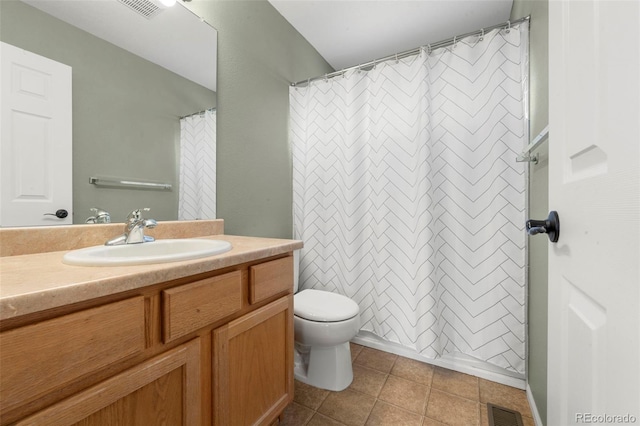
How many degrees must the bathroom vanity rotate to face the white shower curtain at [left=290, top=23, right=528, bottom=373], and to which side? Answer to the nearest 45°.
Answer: approximately 45° to its left

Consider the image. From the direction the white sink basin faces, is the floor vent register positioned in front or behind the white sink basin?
in front

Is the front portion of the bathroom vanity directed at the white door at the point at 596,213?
yes

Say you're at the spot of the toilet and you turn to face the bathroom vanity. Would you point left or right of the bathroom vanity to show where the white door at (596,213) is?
left

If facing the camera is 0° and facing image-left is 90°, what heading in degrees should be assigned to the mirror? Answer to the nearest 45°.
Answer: approximately 315°

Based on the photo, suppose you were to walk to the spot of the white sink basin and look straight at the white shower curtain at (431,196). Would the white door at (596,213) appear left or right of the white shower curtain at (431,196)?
right

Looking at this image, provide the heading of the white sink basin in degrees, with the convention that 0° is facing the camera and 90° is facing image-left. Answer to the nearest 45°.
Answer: approximately 315°

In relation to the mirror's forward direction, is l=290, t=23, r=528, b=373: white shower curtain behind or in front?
in front

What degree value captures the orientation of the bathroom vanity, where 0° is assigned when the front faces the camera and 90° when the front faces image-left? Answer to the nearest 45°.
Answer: approximately 315°

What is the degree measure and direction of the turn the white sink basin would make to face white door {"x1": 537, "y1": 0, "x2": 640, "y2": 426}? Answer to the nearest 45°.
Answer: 0° — it already faces it

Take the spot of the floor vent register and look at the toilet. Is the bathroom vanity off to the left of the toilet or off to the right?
left
